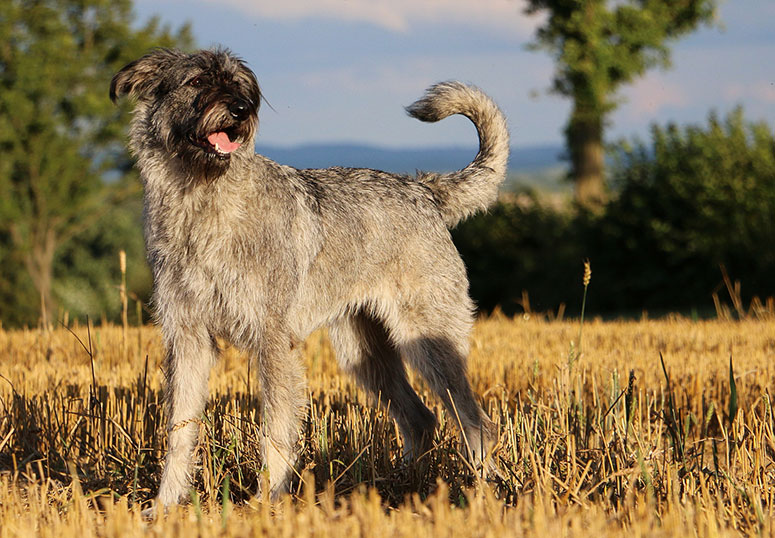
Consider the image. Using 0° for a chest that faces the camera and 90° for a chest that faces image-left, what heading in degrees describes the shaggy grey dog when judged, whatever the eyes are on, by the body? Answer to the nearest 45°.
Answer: approximately 45°

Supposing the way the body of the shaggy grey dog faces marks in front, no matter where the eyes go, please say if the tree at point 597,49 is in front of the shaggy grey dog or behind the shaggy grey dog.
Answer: behind

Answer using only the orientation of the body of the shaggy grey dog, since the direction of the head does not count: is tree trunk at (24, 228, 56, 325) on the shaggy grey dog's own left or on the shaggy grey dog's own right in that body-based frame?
on the shaggy grey dog's own right

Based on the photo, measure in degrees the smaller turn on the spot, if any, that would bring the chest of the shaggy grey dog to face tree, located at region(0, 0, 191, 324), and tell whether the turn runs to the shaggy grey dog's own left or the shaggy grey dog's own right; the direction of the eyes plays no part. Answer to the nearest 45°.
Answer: approximately 135° to the shaggy grey dog's own right
